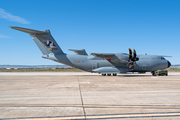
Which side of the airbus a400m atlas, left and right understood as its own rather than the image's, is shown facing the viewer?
right
